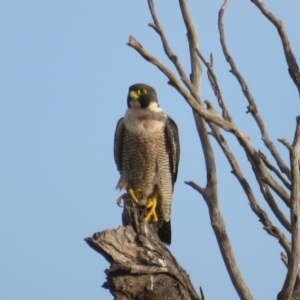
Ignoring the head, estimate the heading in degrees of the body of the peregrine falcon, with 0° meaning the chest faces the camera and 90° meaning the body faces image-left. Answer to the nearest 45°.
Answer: approximately 45°
